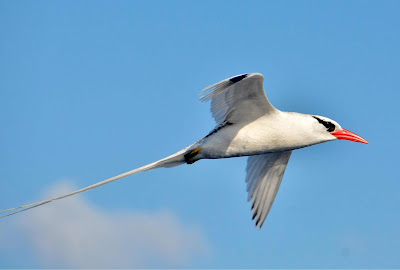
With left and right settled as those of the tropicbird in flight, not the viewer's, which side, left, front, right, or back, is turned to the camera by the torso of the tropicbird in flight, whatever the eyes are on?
right
